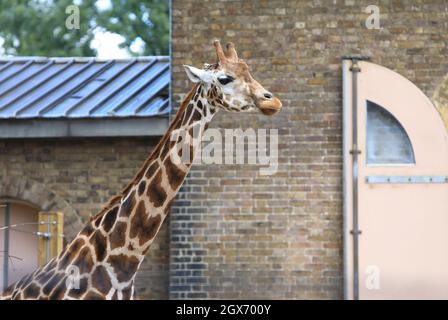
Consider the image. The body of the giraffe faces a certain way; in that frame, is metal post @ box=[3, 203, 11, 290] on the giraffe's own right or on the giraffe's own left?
on the giraffe's own left

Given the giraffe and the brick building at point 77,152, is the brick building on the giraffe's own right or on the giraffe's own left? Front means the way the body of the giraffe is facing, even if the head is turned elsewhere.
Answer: on the giraffe's own left

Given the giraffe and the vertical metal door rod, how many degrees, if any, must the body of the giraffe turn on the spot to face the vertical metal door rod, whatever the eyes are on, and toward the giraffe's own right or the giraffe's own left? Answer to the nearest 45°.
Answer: approximately 45° to the giraffe's own left

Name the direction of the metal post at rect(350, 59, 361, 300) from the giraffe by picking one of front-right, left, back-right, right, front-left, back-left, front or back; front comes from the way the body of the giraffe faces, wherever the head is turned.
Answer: front-left

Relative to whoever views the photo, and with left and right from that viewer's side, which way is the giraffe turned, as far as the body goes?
facing to the right of the viewer

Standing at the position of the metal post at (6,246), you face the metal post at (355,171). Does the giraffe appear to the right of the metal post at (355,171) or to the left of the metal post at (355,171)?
right

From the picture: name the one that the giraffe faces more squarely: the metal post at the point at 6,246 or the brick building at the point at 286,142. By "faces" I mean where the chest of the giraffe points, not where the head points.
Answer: the brick building

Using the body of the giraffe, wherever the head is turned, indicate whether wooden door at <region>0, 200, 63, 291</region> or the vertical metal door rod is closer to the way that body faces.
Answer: the vertical metal door rod

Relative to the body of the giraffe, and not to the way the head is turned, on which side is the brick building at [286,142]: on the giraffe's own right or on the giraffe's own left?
on the giraffe's own left
